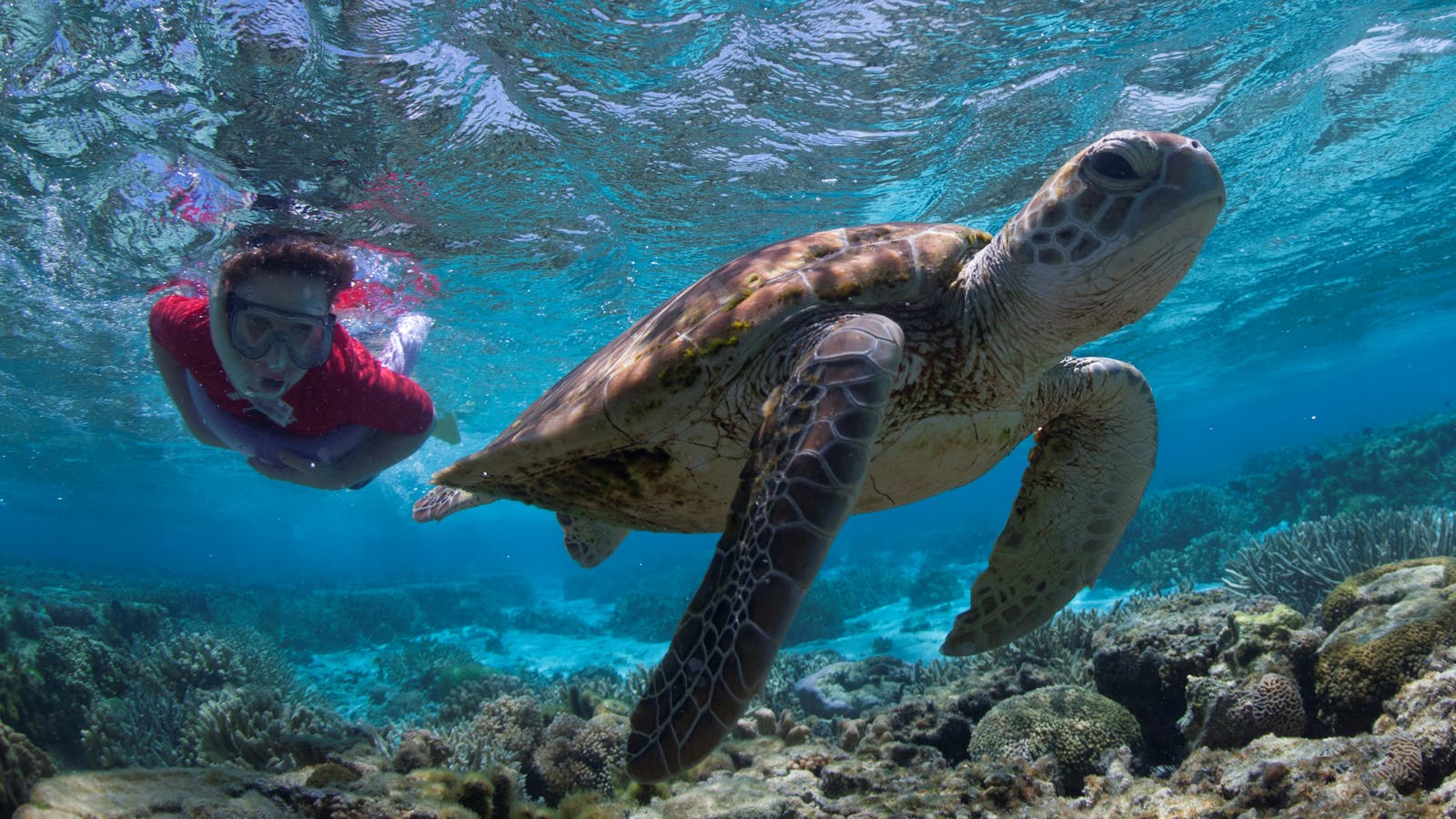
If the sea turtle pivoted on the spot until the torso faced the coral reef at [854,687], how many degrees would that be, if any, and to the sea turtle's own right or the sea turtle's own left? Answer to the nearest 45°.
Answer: approximately 135° to the sea turtle's own left

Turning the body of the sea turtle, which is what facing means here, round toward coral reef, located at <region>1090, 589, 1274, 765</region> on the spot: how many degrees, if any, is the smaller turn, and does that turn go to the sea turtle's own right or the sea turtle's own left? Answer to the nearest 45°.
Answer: approximately 90° to the sea turtle's own left

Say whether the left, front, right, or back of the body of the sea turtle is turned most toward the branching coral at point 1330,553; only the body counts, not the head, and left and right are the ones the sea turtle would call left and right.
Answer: left

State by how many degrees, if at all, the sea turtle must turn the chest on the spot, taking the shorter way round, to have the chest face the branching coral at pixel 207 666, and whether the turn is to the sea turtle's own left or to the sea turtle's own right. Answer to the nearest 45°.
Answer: approximately 180°

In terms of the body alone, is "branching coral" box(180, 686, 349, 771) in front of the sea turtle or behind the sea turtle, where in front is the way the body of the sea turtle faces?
behind

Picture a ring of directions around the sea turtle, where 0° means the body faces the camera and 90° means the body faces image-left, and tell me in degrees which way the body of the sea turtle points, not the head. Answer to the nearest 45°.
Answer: approximately 315°
